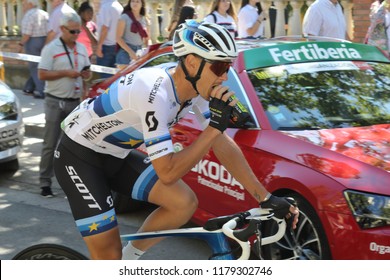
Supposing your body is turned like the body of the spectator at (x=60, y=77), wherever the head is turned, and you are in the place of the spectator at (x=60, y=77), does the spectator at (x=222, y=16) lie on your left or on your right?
on your left

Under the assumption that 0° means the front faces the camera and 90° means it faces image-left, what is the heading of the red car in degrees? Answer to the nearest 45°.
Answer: approximately 315°

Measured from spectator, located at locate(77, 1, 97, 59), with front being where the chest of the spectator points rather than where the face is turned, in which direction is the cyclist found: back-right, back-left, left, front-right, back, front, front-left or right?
front-right

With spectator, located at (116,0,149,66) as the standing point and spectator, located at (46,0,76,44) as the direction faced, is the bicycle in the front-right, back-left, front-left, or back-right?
back-left

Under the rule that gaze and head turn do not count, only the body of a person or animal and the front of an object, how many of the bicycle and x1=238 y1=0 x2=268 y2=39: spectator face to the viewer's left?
0

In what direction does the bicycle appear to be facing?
to the viewer's right

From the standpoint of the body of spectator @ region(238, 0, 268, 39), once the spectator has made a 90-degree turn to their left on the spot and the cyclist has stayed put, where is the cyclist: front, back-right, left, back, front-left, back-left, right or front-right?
back-right

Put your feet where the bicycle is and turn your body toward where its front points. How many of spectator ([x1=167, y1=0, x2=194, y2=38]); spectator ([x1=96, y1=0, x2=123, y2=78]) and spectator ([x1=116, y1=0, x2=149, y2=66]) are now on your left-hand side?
3

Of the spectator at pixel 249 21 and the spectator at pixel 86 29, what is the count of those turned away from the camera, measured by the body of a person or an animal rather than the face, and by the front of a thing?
0

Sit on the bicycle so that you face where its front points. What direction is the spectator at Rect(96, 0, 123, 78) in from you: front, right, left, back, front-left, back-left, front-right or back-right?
left

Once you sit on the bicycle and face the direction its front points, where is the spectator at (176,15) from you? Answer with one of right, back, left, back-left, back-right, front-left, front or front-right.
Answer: left
